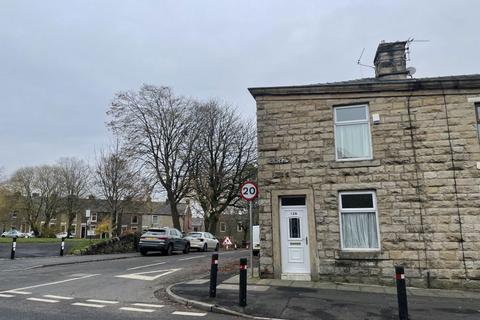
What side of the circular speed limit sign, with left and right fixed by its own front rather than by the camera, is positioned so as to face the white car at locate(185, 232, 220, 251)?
back

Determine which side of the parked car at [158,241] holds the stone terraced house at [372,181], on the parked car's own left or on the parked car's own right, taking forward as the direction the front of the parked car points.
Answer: on the parked car's own right

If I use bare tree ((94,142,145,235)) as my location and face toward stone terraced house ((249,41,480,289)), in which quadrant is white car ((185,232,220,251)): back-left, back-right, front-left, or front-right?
front-left

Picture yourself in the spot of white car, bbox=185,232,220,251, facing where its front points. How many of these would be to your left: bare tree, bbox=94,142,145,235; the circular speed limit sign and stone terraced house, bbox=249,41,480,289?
1

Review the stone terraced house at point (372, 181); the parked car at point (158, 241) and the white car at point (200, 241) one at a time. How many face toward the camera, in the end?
1

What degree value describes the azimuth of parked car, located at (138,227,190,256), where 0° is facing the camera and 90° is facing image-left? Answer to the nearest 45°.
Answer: approximately 225°

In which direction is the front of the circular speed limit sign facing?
toward the camera

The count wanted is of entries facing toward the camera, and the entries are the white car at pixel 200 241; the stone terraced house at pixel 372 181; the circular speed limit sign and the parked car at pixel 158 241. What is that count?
2

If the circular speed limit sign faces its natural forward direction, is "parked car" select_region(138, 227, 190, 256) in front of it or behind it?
behind

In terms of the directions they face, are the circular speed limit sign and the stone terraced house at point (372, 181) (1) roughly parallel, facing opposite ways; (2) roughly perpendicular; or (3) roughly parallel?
roughly parallel

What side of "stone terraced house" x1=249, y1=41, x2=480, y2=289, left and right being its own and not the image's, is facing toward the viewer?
front

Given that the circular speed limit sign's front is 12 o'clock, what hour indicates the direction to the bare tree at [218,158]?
The bare tree is roughly at 6 o'clock from the circular speed limit sign.
